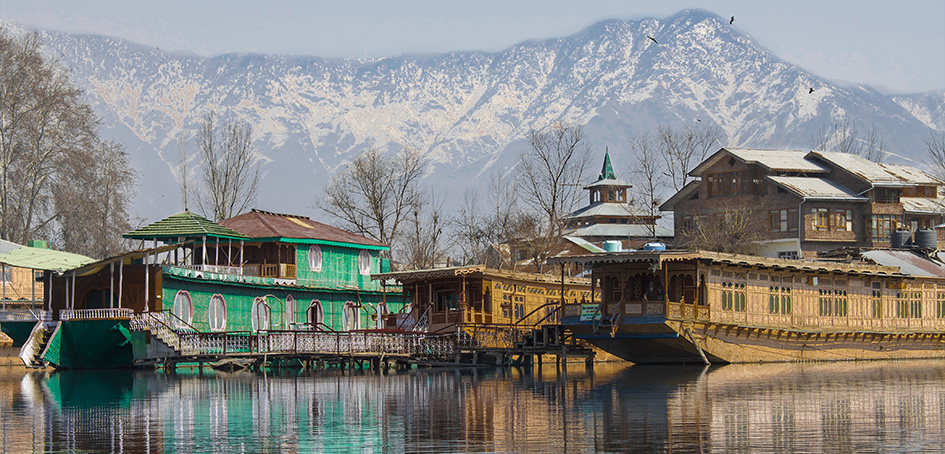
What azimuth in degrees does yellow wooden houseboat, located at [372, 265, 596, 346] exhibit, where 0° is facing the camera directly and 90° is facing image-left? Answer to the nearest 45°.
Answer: approximately 45°

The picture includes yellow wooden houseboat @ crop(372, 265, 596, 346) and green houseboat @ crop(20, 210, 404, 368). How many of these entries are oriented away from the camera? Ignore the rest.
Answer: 0

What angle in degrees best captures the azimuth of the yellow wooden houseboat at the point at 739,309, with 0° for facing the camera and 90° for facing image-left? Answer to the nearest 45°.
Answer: approximately 45°

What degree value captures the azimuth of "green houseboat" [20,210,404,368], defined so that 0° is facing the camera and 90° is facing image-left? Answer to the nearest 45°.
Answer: approximately 45°

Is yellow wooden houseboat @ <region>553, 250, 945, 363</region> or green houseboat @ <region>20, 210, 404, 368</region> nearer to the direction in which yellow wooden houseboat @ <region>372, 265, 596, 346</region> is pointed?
the green houseboat

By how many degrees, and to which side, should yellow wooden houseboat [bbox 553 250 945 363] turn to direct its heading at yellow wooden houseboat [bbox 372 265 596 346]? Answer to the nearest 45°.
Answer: approximately 45° to its right

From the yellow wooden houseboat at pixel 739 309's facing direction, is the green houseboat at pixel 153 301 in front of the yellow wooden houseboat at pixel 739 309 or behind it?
in front

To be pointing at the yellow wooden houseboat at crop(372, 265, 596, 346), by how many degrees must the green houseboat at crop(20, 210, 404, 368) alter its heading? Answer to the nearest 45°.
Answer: approximately 135° to its left
